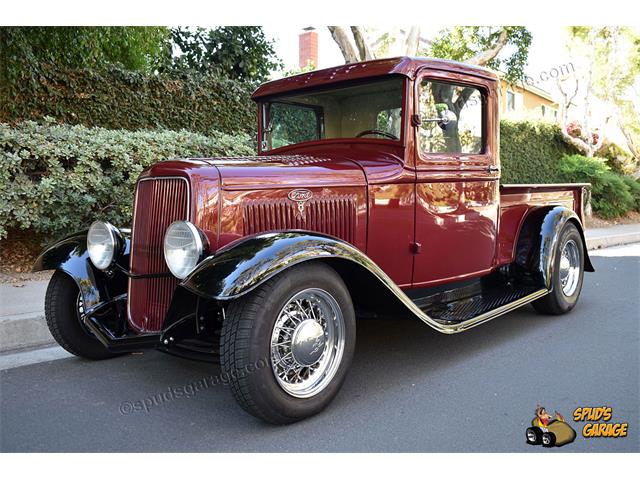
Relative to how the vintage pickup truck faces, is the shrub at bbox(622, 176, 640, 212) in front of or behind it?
behind

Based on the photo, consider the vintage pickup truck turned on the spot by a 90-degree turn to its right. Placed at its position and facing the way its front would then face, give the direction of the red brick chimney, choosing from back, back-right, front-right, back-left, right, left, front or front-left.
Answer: front-right

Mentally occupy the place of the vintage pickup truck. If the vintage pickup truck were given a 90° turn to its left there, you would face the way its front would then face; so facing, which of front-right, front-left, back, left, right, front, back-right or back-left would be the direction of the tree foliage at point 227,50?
back-left

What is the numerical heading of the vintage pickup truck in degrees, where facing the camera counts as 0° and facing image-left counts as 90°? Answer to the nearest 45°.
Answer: approximately 45°

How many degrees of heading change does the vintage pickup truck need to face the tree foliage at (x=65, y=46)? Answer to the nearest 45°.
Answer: approximately 90° to its right

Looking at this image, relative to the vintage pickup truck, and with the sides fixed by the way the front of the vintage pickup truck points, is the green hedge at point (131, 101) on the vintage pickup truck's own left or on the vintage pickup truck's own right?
on the vintage pickup truck's own right

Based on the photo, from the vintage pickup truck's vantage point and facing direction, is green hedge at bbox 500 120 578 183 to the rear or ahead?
to the rear

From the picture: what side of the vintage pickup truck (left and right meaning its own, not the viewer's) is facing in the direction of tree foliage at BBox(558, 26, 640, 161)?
back
